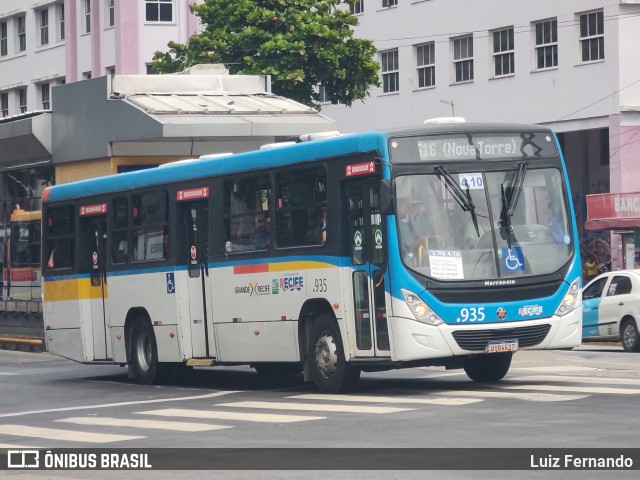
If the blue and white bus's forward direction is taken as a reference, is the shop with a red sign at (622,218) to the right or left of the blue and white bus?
on its left

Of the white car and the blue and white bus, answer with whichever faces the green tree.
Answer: the white car

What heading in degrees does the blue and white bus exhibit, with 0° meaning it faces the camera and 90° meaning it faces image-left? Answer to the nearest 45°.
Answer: approximately 315°

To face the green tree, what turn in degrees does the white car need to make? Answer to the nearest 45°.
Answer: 0° — it already faces it

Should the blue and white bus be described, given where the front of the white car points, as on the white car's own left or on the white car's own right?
on the white car's own left

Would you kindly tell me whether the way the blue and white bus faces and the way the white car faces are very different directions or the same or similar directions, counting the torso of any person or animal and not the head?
very different directions

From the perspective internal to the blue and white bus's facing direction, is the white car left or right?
on its left

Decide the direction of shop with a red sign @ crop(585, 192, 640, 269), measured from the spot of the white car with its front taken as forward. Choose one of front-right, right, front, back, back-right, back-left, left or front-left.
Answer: front-right

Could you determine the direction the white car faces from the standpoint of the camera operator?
facing away from the viewer and to the left of the viewer
